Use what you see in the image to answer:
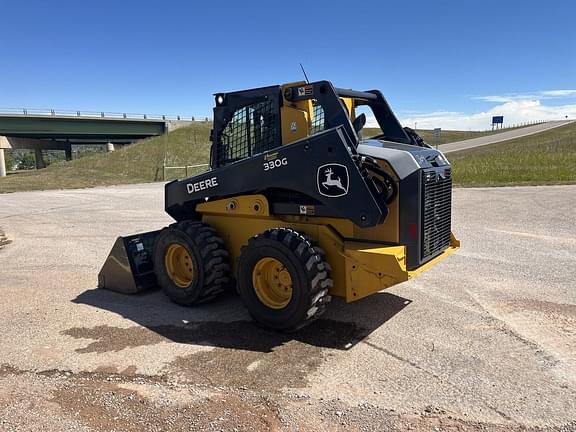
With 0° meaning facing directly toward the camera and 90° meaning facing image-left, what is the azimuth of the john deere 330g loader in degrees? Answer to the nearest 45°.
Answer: approximately 135°
